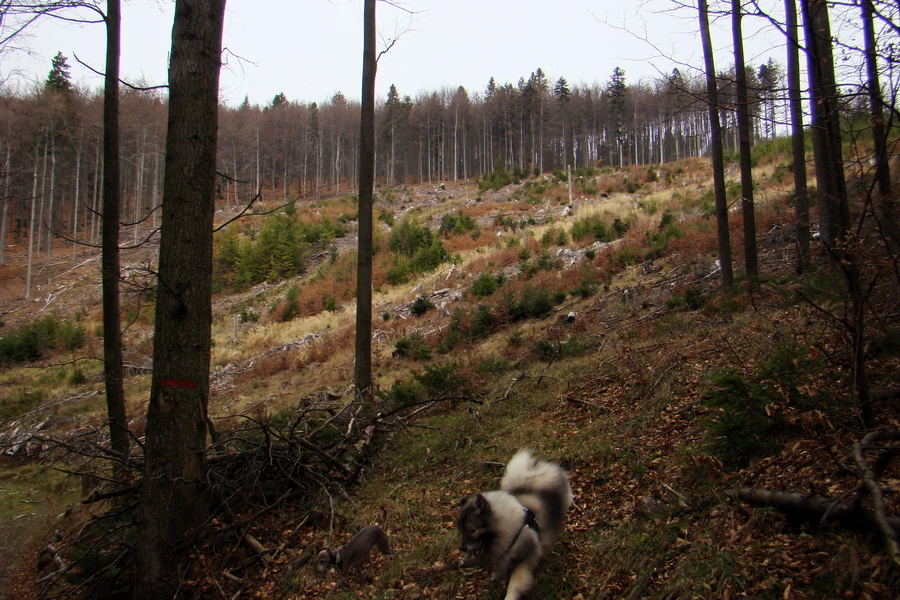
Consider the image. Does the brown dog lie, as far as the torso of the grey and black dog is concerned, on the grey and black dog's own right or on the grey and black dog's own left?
on the grey and black dog's own right

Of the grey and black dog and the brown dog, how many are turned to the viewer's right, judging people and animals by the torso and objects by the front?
0

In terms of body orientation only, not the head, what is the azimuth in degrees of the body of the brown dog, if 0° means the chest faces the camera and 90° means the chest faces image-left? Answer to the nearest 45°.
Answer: approximately 45°

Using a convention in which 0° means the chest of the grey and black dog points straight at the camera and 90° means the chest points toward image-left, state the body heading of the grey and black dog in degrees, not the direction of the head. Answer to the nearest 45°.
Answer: approximately 45°
